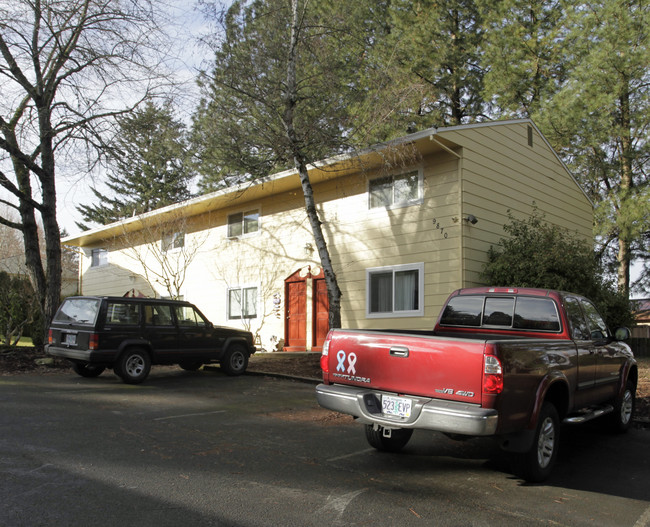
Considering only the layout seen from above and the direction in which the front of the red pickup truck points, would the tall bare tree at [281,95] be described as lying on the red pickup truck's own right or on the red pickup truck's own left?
on the red pickup truck's own left

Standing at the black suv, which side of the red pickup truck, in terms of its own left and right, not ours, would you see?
left

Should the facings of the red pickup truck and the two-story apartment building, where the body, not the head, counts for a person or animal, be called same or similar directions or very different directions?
very different directions

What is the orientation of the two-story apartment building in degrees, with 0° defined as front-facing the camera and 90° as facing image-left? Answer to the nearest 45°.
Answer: approximately 45°

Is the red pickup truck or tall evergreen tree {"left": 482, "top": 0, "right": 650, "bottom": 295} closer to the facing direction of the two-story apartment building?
the red pickup truck

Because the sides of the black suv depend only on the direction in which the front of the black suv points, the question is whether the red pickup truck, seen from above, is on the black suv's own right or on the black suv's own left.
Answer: on the black suv's own right

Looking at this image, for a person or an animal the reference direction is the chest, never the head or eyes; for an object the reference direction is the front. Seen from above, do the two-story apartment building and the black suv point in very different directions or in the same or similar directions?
very different directions

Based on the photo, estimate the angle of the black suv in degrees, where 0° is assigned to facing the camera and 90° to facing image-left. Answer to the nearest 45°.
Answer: approximately 225°

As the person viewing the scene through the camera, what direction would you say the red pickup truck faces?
facing away from the viewer and to the right of the viewer

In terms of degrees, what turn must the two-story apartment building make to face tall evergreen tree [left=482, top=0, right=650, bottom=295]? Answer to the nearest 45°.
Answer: approximately 180°

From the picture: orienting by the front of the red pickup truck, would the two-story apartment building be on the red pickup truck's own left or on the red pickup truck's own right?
on the red pickup truck's own left
